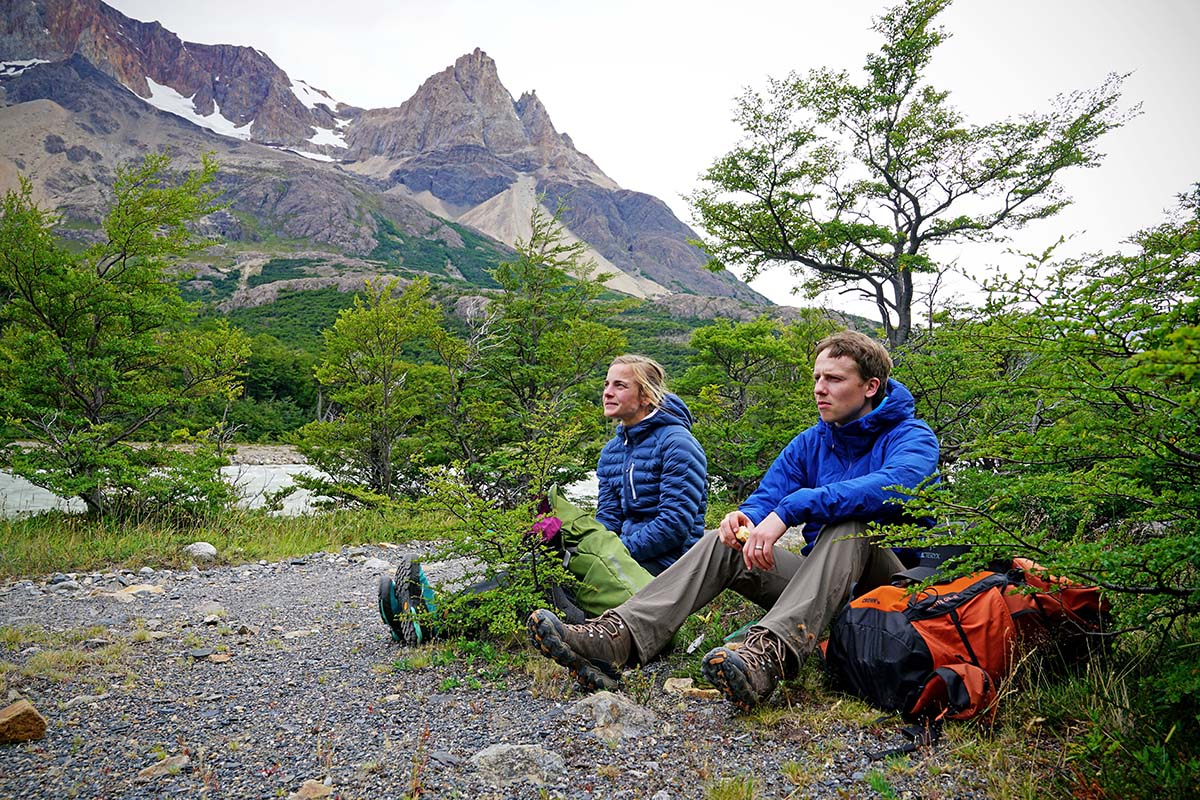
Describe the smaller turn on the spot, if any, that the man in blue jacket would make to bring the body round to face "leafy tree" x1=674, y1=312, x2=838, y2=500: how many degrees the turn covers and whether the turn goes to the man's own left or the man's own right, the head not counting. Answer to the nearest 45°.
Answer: approximately 135° to the man's own right

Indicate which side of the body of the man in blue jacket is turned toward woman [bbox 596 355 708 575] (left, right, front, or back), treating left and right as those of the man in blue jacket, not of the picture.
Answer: right

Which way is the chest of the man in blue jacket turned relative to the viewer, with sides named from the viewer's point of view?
facing the viewer and to the left of the viewer

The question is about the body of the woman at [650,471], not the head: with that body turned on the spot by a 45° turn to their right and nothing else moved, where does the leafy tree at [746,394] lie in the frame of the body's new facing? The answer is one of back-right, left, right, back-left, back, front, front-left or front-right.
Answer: right

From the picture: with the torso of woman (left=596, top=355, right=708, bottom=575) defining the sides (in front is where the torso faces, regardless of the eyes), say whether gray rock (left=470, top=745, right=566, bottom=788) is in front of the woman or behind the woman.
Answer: in front

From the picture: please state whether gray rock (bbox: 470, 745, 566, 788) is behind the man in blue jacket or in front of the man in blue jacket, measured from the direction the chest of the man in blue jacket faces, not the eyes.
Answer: in front

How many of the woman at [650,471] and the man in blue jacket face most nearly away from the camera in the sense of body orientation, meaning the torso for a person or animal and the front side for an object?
0

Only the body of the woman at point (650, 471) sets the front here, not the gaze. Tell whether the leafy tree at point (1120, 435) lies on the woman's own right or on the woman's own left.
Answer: on the woman's own left

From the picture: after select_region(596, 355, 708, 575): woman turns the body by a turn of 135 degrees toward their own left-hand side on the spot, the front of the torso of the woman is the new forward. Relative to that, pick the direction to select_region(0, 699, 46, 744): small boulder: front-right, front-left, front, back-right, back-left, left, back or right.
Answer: back-right

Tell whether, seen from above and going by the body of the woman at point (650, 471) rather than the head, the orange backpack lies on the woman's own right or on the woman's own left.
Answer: on the woman's own left

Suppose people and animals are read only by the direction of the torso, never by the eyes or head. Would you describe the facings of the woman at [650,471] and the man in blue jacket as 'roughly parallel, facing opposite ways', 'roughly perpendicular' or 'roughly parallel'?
roughly parallel

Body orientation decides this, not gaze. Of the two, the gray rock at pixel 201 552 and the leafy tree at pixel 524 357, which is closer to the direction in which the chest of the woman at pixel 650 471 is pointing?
the gray rock
